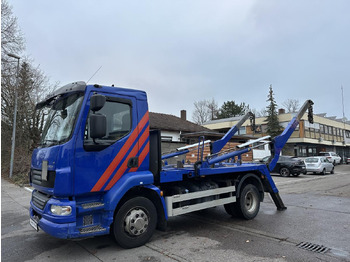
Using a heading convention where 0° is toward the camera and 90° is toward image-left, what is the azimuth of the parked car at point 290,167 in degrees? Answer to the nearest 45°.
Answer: approximately 135°

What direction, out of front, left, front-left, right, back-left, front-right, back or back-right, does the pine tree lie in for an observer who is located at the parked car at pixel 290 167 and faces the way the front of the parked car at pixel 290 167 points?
front-right

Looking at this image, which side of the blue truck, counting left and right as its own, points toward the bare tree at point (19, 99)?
right

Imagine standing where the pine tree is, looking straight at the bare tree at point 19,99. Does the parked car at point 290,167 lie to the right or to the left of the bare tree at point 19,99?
left

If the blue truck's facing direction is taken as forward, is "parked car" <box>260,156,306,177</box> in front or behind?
behind

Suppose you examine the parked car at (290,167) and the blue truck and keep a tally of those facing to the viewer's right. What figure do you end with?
0

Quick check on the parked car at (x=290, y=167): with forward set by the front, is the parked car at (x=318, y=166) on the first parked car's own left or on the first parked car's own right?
on the first parked car's own right

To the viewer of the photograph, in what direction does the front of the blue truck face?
facing the viewer and to the left of the viewer

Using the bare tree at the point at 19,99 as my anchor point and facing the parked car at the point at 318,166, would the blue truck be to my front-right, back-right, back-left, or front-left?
front-right

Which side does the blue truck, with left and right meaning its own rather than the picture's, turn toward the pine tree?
back

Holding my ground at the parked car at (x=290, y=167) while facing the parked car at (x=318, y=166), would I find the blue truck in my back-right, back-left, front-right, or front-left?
back-right
